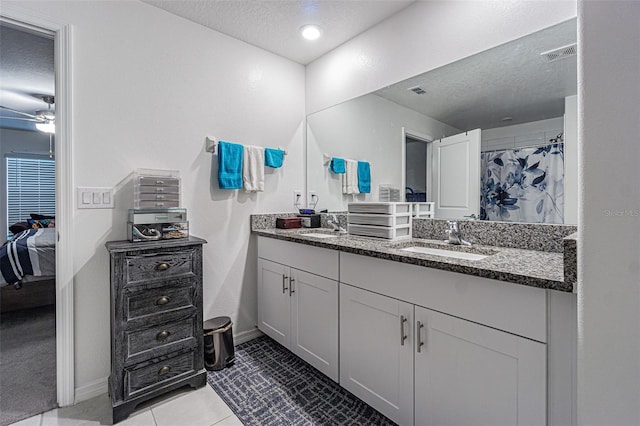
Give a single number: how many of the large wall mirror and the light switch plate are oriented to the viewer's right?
0

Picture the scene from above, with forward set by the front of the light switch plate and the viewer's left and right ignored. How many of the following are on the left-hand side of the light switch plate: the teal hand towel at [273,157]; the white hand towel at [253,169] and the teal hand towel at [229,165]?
3

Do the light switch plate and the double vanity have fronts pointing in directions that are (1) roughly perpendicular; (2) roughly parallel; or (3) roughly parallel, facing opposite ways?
roughly perpendicular

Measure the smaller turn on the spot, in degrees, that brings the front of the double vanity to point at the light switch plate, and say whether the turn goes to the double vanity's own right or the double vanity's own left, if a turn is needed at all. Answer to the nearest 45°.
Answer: approximately 45° to the double vanity's own right

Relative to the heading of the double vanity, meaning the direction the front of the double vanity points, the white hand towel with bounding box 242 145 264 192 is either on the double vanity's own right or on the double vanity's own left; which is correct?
on the double vanity's own right

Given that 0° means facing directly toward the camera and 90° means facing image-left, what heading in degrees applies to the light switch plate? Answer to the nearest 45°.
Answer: approximately 0°

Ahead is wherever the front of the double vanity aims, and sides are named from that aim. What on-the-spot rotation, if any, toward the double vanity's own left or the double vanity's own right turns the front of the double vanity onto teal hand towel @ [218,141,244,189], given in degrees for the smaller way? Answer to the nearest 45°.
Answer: approximately 45° to the double vanity's own right

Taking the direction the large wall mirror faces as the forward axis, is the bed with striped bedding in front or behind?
in front

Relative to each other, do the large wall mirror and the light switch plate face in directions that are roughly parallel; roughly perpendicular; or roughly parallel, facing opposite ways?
roughly perpendicular

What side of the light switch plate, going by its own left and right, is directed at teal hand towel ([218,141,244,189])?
left

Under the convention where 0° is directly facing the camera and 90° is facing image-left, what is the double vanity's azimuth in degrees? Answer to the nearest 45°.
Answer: approximately 45°

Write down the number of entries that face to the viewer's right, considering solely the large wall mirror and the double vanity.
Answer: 0

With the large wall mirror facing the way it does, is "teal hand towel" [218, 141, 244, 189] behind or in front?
in front
